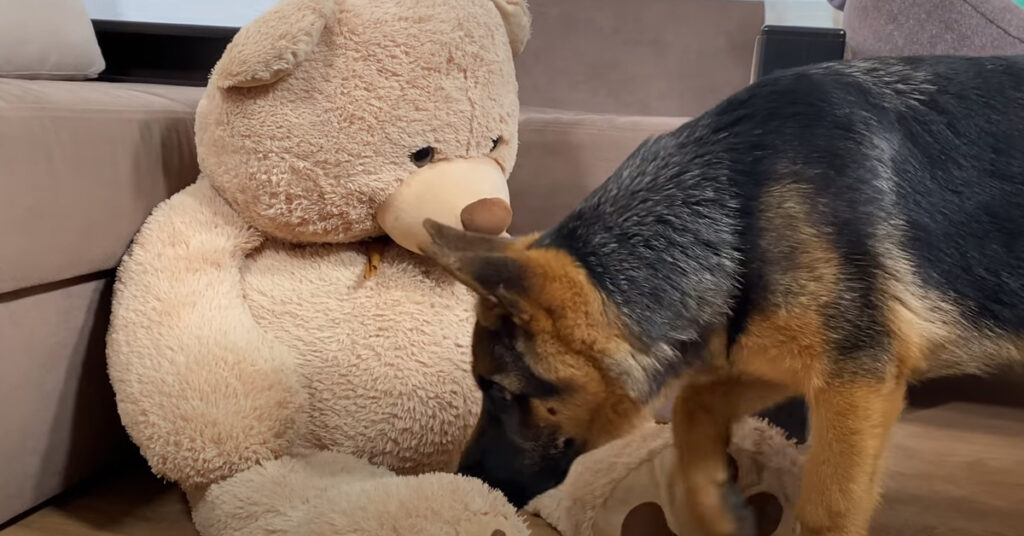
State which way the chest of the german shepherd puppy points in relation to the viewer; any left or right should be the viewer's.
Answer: facing to the left of the viewer

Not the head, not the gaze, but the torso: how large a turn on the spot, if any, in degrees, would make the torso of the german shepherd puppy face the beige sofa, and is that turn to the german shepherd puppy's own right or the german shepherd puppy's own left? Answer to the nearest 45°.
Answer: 0° — it already faces it

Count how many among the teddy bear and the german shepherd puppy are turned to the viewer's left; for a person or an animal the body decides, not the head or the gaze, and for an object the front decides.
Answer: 1

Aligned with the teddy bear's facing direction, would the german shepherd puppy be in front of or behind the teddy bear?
in front

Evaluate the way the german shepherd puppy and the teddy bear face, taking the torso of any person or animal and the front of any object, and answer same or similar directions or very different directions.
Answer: very different directions

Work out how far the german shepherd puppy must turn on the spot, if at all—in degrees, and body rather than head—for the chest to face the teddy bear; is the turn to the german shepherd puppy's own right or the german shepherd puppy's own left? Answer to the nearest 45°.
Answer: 0° — it already faces it

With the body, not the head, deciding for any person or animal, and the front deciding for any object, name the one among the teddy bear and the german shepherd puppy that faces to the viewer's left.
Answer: the german shepherd puppy
